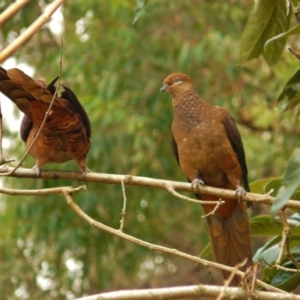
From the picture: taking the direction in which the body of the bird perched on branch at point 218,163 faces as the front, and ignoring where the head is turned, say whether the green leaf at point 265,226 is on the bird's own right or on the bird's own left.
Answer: on the bird's own left

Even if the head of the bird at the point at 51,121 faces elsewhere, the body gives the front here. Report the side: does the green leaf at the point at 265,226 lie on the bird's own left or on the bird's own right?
on the bird's own right

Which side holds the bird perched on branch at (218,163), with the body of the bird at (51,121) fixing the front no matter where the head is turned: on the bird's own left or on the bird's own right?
on the bird's own right

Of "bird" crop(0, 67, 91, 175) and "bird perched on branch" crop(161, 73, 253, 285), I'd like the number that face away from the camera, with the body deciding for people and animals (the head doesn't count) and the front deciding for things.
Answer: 1

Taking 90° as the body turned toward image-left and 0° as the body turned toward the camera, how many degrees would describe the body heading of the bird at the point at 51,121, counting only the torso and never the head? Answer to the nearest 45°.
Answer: approximately 180°

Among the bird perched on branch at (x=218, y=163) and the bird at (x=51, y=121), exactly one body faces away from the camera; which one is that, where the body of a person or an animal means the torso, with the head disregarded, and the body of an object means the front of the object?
the bird

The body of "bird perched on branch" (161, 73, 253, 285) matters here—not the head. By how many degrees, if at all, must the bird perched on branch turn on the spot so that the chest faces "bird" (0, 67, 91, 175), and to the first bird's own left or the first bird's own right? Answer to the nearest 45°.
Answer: approximately 45° to the first bird's own right

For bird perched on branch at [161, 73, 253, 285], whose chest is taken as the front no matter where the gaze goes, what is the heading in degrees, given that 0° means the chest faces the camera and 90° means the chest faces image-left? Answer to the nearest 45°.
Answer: approximately 45°
